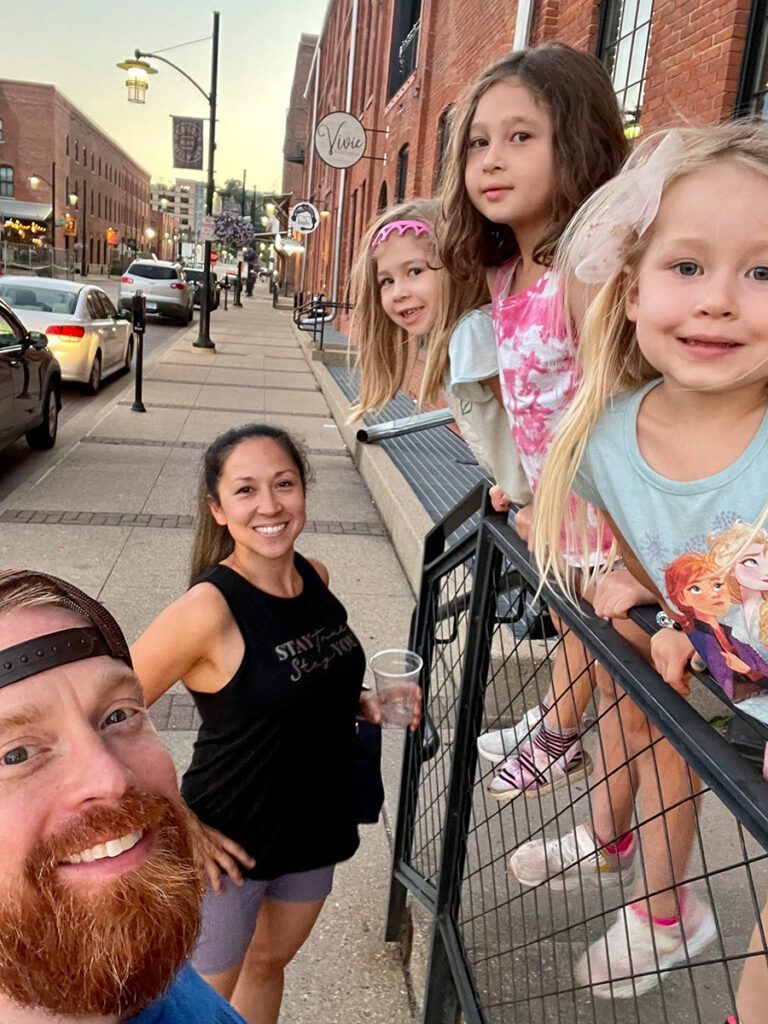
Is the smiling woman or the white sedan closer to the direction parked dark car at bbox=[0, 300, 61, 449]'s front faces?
the white sedan

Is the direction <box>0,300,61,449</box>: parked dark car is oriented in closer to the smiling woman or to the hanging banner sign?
the hanging banner sign

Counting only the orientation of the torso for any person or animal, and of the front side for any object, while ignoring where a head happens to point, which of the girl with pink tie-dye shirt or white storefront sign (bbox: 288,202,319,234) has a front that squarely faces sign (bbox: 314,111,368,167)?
the white storefront sign

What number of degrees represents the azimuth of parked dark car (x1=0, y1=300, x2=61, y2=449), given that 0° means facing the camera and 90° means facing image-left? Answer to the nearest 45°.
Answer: approximately 225°

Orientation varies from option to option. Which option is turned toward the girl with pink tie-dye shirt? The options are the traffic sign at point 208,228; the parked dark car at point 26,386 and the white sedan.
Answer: the traffic sign

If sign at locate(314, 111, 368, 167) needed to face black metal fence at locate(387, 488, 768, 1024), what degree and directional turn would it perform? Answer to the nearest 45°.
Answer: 0° — it already faces it

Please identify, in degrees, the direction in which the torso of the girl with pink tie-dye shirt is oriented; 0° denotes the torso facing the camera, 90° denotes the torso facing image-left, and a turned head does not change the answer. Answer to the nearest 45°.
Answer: approximately 45°

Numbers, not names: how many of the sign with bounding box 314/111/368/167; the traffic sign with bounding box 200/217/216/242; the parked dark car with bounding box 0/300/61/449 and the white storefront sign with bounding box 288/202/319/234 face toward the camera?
3

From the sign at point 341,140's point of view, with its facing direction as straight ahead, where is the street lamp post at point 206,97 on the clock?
The street lamp post is roughly at 5 o'clock from the sign.
